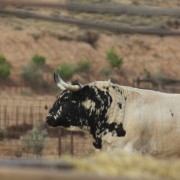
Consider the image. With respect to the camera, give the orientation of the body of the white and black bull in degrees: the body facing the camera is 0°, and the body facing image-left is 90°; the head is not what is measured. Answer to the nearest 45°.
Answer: approximately 90°

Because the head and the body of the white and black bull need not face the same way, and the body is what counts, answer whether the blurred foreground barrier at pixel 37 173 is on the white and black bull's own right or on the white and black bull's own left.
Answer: on the white and black bull's own left
